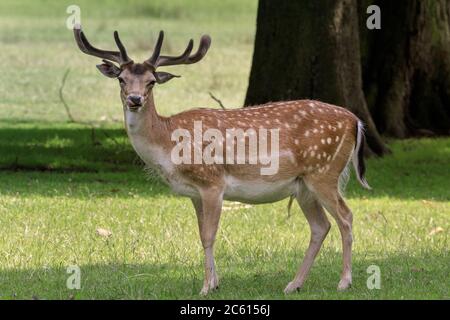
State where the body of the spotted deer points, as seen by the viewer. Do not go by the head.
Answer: to the viewer's left

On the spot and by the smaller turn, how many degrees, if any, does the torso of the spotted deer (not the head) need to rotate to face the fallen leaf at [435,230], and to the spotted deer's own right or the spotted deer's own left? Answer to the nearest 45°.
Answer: approximately 135° to the spotted deer's own right

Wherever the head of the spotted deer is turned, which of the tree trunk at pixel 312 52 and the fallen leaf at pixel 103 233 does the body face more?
the fallen leaf

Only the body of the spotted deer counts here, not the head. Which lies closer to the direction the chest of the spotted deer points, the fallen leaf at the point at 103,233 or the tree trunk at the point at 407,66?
the fallen leaf

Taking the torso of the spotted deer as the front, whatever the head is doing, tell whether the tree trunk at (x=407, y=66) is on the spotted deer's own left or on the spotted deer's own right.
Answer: on the spotted deer's own right

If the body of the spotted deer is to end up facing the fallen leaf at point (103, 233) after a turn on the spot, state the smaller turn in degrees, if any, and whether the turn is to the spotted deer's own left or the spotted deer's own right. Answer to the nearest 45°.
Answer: approximately 45° to the spotted deer's own right

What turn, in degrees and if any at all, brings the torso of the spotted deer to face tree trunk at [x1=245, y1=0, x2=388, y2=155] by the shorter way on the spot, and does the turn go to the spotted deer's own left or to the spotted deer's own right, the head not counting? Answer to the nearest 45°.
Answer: approximately 90° to the spotted deer's own right
